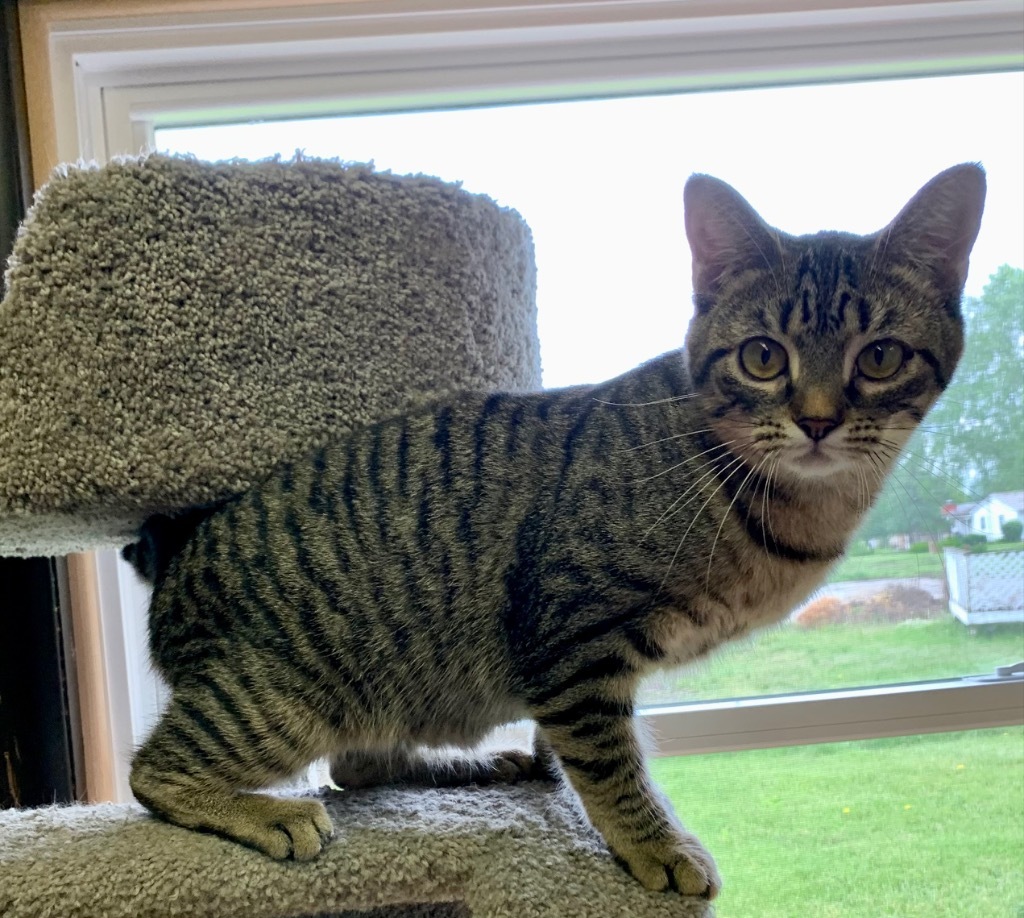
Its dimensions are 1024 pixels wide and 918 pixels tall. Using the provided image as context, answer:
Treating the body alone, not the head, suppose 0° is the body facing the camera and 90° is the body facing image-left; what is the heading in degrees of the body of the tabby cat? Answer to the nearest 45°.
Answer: approximately 270°

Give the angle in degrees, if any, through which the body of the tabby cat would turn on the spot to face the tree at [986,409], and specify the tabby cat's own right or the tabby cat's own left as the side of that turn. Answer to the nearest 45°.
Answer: approximately 45° to the tabby cat's own left

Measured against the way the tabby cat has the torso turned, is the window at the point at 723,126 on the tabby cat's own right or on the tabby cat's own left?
on the tabby cat's own left

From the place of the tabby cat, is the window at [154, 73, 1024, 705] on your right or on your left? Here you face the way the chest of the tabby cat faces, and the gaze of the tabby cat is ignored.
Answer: on your left

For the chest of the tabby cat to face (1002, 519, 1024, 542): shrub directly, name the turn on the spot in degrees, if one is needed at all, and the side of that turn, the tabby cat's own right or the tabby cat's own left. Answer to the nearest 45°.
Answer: approximately 45° to the tabby cat's own left
